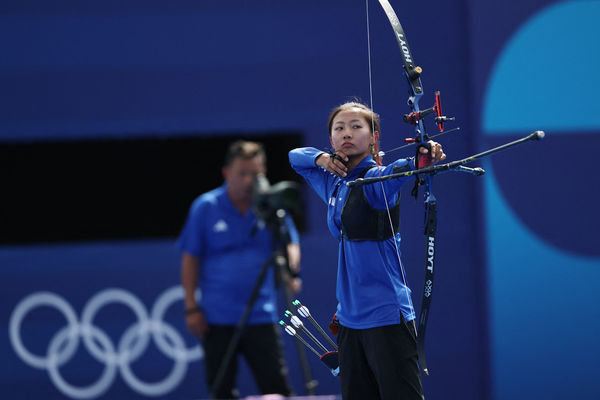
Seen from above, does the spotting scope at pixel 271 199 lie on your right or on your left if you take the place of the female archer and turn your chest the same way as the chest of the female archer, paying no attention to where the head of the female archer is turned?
on your right

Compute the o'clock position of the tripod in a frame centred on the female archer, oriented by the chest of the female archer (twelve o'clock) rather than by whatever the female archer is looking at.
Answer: The tripod is roughly at 4 o'clock from the female archer.

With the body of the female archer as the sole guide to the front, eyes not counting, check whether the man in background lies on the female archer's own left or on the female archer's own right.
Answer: on the female archer's own right

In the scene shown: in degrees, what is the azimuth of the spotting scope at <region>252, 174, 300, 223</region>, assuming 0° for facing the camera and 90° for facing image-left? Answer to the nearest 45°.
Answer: approximately 315°

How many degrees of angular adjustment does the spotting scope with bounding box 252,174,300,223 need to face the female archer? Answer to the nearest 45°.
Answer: approximately 45° to its right

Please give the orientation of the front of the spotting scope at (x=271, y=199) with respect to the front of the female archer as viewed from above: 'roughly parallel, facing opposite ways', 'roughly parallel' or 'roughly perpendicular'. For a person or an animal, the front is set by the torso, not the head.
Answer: roughly perpendicular

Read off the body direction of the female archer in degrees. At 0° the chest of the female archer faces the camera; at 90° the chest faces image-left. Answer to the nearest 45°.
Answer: approximately 45°
